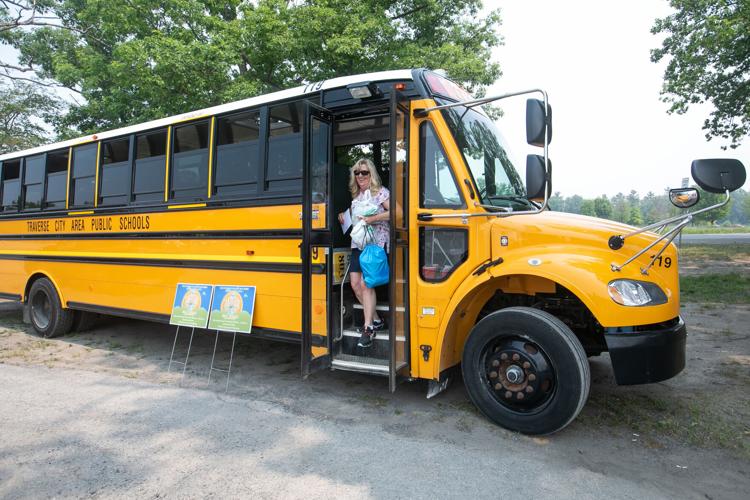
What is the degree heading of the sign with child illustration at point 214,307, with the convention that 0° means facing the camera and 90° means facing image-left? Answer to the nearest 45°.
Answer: approximately 0°

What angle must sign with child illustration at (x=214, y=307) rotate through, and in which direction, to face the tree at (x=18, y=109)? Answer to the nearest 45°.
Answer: approximately 135° to its right

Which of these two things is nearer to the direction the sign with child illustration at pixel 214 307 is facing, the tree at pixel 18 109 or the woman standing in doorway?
the woman standing in doorway

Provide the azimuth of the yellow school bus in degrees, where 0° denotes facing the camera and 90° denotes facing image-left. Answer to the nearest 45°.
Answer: approximately 315°

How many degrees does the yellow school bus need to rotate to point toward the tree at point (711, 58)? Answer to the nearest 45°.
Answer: approximately 90° to its left

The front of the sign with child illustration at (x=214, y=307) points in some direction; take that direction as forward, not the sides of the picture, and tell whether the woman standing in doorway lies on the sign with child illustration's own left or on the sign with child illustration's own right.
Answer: on the sign with child illustration's own left

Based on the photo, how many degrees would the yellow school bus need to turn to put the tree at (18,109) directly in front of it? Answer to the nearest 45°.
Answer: approximately 180°
